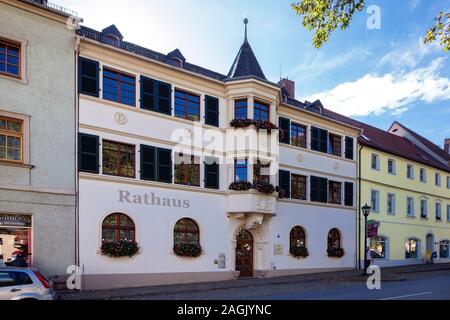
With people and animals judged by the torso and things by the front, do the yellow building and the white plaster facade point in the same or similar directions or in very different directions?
same or similar directions

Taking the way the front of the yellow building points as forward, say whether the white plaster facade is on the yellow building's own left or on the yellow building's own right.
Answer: on the yellow building's own right

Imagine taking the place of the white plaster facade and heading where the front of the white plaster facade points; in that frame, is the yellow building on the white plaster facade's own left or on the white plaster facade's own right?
on the white plaster facade's own left

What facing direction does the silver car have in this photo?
to the viewer's left

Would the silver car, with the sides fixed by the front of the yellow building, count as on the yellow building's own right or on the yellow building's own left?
on the yellow building's own right
